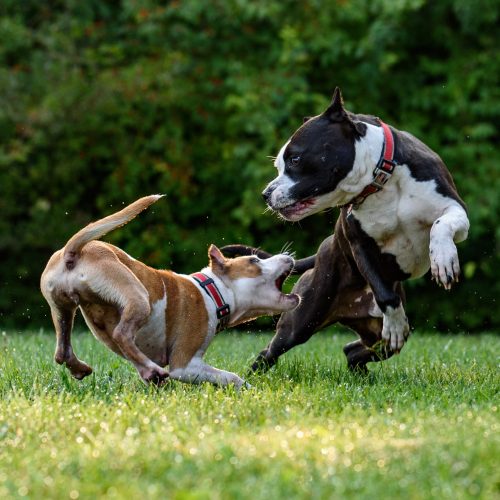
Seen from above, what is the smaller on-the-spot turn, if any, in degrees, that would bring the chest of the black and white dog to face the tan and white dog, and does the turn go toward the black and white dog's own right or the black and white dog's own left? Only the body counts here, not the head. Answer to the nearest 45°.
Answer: approximately 90° to the black and white dog's own right
